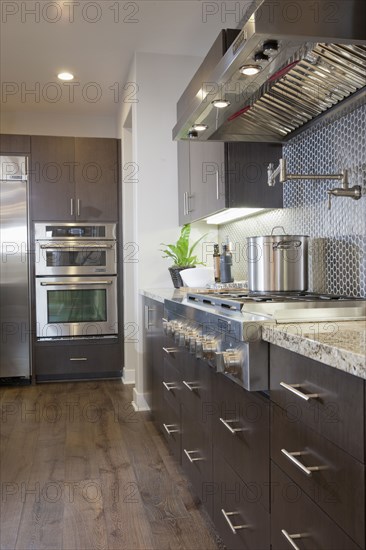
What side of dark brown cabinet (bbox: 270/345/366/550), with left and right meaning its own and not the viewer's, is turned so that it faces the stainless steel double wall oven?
right

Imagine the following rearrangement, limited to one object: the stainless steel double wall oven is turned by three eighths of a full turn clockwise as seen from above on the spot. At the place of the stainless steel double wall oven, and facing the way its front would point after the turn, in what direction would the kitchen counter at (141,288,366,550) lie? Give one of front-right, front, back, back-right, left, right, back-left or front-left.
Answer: back-left

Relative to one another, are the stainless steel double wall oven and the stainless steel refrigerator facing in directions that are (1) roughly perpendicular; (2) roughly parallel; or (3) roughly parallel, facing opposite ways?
roughly parallel

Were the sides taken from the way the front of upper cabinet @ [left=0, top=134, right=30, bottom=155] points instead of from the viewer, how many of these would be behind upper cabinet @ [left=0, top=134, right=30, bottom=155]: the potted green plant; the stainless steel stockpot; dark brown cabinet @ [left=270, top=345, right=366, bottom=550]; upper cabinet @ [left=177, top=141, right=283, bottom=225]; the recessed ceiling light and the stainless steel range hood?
0

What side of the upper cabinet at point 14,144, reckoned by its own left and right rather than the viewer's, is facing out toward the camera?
front

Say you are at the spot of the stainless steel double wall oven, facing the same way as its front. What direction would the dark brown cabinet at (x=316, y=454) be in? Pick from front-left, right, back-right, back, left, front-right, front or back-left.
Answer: front

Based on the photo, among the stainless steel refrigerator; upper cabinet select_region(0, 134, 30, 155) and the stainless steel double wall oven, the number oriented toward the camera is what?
3

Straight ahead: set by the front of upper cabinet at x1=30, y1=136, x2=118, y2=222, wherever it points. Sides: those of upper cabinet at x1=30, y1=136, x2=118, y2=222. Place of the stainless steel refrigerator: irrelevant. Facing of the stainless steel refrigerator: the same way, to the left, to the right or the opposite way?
the same way

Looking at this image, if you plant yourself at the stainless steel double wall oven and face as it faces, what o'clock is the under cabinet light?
The under cabinet light is roughly at 11 o'clock from the stainless steel double wall oven.

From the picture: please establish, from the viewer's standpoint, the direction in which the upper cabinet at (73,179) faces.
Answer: facing the viewer

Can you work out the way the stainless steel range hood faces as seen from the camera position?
facing the viewer and to the left of the viewer

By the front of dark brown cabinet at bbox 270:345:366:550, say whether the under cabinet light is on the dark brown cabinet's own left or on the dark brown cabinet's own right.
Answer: on the dark brown cabinet's own right

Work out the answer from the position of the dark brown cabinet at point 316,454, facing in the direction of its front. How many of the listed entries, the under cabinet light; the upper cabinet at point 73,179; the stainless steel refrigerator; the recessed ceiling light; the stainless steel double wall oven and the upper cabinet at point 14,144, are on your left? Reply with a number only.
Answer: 0

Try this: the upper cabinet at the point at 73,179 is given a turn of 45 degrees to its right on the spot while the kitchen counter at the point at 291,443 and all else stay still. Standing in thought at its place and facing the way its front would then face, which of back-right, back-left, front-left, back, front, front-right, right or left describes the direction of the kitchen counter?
front-left

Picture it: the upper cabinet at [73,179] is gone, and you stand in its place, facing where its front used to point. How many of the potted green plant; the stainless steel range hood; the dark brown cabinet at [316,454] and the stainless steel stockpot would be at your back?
0

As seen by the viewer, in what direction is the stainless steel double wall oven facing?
toward the camera
